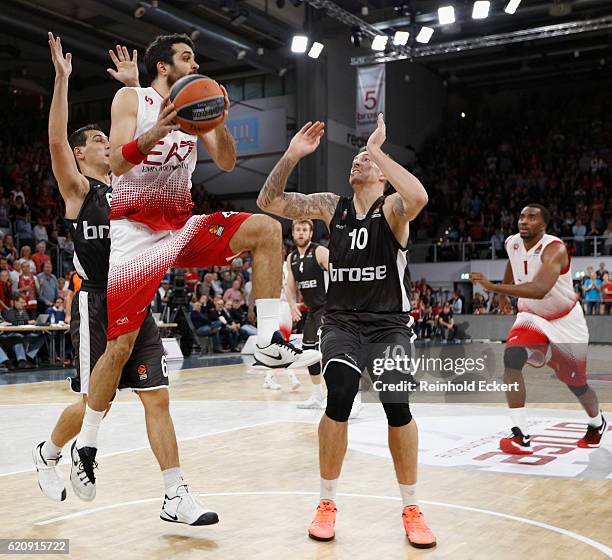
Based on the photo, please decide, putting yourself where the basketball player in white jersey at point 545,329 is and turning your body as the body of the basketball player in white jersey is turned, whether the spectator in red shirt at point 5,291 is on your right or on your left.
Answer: on your right

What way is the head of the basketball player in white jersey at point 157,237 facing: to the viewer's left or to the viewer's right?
to the viewer's right

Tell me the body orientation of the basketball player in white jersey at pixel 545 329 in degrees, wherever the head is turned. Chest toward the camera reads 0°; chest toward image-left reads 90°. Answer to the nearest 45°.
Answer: approximately 45°

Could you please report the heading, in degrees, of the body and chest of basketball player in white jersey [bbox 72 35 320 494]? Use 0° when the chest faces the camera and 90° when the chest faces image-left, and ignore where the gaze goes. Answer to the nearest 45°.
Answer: approximately 315°

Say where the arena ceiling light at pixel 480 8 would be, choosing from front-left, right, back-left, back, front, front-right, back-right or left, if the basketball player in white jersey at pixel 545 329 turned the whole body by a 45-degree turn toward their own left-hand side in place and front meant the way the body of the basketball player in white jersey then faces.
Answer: back

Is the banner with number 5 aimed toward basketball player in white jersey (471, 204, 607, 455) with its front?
yes

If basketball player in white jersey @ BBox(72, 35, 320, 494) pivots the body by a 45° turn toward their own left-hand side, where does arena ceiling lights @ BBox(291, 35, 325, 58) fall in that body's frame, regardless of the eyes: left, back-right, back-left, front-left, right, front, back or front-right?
left

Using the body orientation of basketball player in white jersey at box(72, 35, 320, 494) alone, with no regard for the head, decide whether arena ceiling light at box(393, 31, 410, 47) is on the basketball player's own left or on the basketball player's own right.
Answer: on the basketball player's own left

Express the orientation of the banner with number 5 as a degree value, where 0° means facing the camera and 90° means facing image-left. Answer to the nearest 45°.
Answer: approximately 0°
